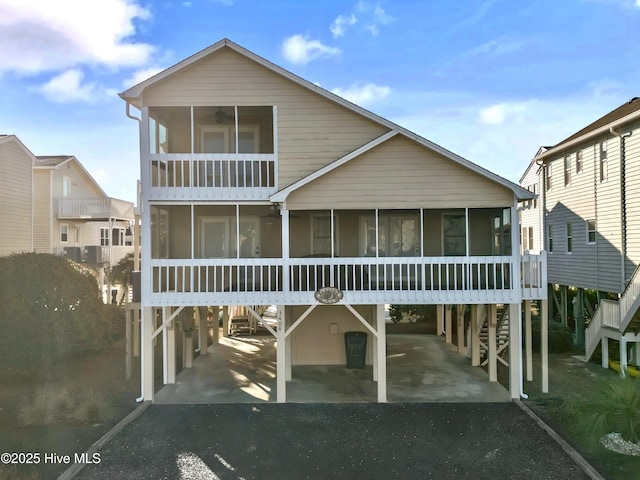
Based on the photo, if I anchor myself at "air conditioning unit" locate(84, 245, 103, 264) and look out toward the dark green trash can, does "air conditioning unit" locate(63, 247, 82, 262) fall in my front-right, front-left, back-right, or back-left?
back-right

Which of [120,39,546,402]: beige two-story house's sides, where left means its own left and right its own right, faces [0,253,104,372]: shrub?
right

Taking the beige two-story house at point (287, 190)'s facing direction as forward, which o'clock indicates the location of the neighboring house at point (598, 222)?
The neighboring house is roughly at 8 o'clock from the beige two-story house.

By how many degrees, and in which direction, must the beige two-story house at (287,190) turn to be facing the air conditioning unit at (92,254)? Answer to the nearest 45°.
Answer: approximately 135° to its right

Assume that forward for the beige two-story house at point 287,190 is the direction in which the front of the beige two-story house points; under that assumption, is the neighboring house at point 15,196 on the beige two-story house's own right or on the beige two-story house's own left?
on the beige two-story house's own right

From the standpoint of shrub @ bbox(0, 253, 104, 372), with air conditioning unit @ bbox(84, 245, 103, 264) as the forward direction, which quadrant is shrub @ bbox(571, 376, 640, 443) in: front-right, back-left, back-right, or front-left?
back-right

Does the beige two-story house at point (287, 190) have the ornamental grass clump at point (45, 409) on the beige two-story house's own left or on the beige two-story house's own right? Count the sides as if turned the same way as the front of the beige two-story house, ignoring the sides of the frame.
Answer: on the beige two-story house's own right

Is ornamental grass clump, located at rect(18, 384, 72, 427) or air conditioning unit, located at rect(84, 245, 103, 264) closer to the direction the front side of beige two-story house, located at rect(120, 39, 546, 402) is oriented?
the ornamental grass clump

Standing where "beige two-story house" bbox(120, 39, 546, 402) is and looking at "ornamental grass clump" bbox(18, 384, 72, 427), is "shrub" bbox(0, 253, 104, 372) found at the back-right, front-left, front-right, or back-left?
front-right

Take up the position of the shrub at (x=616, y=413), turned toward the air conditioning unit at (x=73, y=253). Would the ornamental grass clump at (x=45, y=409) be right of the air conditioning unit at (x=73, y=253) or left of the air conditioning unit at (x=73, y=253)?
left

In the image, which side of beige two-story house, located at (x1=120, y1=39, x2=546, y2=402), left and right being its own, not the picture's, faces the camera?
front

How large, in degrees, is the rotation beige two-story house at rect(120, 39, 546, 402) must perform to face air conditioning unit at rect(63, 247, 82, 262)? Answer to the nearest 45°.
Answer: approximately 135° to its right
